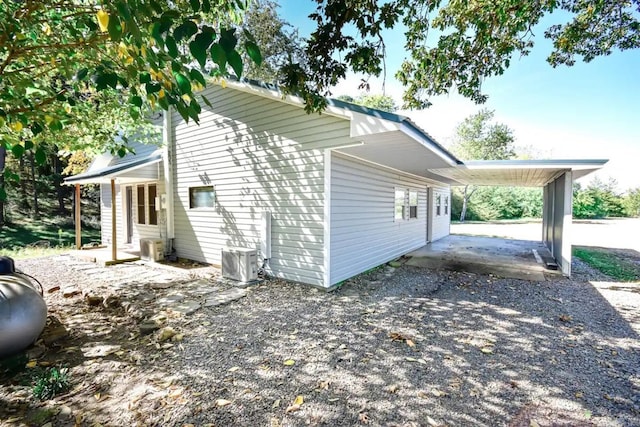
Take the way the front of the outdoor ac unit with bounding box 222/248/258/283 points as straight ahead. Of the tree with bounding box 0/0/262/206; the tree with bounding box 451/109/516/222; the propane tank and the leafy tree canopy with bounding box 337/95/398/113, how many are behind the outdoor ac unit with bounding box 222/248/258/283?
2

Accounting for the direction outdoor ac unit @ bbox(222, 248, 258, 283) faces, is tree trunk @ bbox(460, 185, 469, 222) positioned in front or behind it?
behind

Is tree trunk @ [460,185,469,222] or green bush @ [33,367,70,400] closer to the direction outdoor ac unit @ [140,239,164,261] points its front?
the green bush

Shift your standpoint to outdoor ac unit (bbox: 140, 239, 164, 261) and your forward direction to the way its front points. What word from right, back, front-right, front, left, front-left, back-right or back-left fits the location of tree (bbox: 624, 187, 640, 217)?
back-left

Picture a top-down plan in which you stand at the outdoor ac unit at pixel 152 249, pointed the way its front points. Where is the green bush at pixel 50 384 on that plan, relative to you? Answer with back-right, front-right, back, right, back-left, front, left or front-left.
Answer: front-left

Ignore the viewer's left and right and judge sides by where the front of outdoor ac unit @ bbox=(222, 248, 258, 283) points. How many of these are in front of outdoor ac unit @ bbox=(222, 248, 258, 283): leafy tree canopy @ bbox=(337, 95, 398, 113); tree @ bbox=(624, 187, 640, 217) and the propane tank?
1

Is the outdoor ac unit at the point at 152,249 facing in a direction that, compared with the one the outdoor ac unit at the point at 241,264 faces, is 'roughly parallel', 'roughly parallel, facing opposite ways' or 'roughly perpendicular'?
roughly parallel

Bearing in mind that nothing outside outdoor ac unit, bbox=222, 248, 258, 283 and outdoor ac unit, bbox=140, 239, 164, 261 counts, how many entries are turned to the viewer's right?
0

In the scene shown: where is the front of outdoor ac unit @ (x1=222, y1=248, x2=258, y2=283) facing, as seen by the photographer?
facing the viewer and to the left of the viewer
